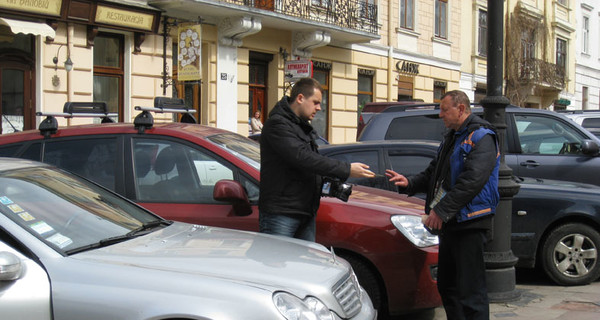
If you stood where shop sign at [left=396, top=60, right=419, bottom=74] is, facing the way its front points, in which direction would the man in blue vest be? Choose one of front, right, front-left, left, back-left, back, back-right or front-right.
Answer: front-right

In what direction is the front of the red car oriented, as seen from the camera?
facing the viewer and to the right of the viewer

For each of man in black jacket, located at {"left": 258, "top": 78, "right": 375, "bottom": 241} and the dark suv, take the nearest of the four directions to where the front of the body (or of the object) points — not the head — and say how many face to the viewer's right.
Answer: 2

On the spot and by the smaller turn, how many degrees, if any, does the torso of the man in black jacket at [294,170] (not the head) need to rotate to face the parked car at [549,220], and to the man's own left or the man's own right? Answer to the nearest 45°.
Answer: approximately 45° to the man's own left

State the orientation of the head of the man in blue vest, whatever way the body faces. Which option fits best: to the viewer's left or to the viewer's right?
to the viewer's left

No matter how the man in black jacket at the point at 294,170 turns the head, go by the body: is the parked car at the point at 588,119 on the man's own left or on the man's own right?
on the man's own left

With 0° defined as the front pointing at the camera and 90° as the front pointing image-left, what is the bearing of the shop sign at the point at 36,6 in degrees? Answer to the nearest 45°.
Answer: approximately 315°

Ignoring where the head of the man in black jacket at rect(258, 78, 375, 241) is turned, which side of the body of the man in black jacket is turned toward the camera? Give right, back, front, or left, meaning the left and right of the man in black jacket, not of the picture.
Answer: right

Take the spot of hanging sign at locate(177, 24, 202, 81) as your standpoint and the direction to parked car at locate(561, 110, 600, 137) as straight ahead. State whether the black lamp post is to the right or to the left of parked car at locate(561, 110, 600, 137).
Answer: right

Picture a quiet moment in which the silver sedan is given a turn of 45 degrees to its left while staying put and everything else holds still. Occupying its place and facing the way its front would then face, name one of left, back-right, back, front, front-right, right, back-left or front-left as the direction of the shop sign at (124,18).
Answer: left

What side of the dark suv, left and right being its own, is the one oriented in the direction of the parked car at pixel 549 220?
right

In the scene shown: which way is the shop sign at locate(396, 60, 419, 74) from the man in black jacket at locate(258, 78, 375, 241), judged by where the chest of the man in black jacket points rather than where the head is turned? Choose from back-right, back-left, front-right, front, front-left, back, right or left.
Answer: left

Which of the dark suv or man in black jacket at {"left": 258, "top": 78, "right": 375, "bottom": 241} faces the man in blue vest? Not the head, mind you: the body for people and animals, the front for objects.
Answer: the man in black jacket

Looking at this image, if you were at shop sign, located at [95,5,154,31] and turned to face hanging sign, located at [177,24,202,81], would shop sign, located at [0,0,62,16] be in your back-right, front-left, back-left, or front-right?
back-right

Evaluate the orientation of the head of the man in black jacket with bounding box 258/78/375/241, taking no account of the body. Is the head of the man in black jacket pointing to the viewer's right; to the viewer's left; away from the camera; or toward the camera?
to the viewer's right

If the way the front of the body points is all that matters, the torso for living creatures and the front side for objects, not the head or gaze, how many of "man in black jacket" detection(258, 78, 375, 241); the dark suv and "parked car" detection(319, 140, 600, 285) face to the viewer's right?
3
